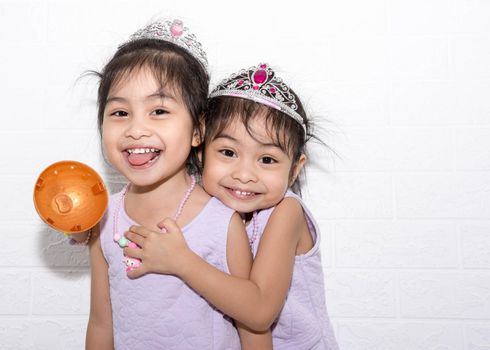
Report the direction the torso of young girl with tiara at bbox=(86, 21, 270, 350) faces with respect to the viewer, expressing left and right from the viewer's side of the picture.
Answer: facing the viewer and to the left of the viewer

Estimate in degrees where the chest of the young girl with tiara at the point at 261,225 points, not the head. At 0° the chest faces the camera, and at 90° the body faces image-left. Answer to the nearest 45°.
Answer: approximately 45°
